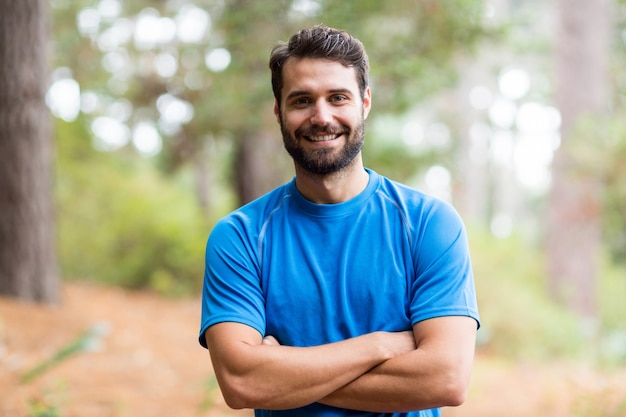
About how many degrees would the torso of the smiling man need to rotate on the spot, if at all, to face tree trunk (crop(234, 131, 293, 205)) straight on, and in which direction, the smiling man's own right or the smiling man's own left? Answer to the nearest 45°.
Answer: approximately 180°

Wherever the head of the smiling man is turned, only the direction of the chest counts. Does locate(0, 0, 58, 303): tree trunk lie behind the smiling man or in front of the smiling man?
behind

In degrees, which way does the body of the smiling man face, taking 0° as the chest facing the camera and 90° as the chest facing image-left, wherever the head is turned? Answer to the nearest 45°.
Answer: approximately 0°

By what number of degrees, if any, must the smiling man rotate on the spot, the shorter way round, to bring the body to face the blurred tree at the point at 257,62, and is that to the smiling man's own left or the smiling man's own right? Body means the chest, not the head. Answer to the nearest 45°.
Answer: approximately 180°

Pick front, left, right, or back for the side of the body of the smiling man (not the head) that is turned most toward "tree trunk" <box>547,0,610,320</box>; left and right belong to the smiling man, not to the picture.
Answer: back

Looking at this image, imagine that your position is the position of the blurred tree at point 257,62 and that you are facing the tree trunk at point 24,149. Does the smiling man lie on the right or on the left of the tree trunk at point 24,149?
left
